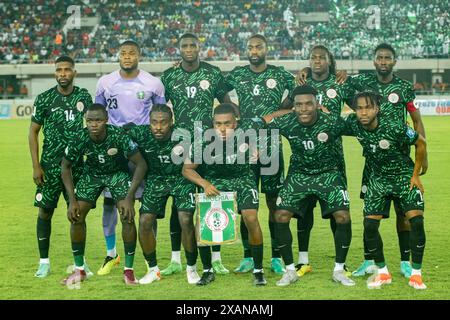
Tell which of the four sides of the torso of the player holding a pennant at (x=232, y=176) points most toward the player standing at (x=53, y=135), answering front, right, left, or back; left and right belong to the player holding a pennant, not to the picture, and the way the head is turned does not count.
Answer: right

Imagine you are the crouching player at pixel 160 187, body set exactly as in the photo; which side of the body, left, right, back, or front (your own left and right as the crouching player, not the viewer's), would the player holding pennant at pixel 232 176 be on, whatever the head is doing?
left

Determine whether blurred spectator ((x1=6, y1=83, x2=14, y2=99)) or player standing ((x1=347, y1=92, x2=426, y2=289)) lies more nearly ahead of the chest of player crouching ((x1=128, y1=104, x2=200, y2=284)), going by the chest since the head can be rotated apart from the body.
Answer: the player standing

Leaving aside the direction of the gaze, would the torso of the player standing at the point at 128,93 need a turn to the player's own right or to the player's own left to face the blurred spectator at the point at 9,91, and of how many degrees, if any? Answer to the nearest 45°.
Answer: approximately 180°

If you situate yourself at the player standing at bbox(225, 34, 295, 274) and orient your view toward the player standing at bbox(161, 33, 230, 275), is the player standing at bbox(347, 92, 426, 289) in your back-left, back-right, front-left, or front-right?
back-left

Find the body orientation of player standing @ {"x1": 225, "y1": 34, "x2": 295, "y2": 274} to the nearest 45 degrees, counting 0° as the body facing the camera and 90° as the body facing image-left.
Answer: approximately 0°
